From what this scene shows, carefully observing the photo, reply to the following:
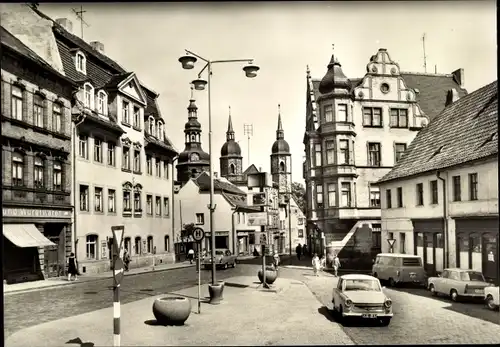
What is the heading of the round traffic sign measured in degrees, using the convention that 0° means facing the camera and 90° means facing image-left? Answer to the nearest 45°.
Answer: approximately 0°

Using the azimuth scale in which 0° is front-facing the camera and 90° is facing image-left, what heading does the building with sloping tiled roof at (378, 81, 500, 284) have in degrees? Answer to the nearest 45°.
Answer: approximately 45°

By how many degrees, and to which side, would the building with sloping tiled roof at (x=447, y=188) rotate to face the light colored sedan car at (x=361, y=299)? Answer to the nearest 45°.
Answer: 0° — it already faces it

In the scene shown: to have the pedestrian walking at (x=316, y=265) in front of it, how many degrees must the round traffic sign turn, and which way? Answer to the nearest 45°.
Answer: approximately 135° to its left

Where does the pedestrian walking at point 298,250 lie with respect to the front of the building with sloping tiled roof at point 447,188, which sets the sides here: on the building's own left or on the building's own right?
on the building's own right
